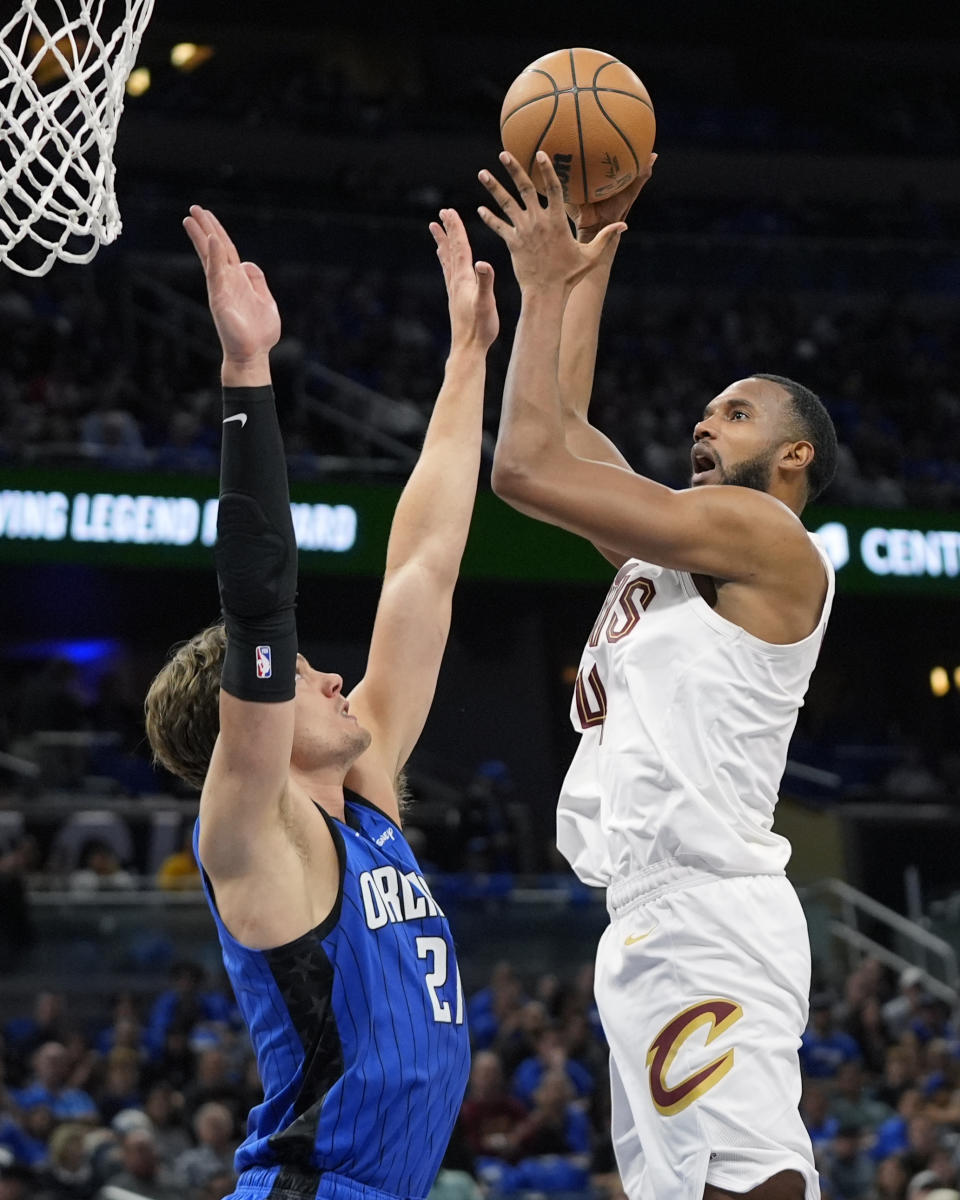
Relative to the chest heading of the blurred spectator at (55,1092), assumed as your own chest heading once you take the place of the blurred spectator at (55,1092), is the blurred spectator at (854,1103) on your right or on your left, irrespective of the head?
on your left

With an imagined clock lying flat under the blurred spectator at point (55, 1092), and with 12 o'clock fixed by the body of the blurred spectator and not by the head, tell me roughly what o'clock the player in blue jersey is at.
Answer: The player in blue jersey is roughly at 12 o'clock from the blurred spectator.

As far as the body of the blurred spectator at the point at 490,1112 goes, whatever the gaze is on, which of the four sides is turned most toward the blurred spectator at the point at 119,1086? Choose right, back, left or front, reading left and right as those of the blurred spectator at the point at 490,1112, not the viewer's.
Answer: right

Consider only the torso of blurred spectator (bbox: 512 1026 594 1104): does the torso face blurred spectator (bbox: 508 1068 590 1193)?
yes

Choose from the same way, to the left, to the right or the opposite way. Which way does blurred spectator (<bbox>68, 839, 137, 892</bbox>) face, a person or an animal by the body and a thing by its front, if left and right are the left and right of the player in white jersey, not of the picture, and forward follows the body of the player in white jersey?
to the left

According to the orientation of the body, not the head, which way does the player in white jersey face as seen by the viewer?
to the viewer's left

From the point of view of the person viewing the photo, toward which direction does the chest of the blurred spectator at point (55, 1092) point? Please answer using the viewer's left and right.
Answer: facing the viewer

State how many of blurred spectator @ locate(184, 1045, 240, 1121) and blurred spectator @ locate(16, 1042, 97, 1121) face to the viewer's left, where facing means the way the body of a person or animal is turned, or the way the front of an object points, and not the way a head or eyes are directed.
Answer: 0

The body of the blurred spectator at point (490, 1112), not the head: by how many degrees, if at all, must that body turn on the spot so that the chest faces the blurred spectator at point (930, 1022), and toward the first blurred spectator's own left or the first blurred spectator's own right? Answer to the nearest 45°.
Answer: approximately 135° to the first blurred spectator's own left

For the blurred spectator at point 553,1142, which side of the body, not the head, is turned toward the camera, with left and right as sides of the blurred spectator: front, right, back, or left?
front

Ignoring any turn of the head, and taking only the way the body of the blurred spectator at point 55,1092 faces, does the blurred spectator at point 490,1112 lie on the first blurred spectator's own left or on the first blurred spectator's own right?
on the first blurred spectator's own left

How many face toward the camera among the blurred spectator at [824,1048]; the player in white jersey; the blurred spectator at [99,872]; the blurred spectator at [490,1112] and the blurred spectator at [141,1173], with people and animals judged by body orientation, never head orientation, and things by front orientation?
4

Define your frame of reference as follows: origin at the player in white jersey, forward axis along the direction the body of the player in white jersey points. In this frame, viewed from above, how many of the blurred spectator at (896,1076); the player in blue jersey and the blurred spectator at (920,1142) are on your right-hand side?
2
